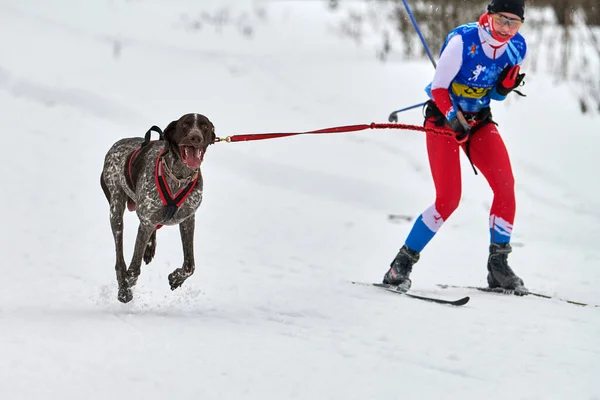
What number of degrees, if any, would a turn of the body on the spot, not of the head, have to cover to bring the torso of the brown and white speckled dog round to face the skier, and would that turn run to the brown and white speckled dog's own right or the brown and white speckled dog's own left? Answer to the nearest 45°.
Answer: approximately 45° to the brown and white speckled dog's own left

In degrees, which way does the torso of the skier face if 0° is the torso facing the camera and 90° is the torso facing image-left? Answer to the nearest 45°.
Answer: approximately 315°

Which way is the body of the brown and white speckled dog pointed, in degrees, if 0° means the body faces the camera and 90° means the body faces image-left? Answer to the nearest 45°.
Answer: approximately 315°

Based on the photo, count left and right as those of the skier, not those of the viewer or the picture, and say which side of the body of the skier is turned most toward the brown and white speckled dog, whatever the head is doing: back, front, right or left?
right
